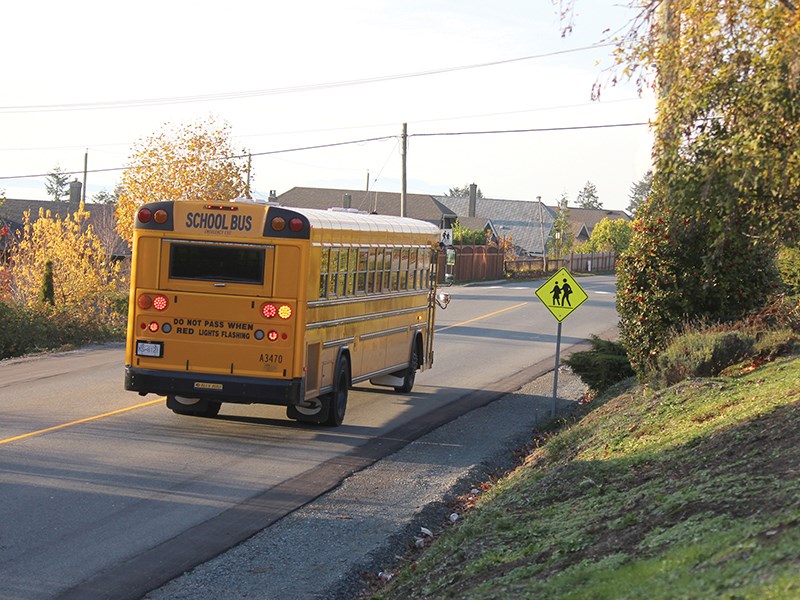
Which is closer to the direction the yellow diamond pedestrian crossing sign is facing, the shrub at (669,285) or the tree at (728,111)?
the tree

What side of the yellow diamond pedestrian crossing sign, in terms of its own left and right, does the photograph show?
front

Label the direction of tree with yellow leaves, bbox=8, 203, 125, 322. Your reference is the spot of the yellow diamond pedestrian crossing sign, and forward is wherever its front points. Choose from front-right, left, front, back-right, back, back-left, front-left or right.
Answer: back-right

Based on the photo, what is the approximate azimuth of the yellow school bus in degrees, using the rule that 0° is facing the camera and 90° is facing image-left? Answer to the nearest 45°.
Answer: approximately 225°

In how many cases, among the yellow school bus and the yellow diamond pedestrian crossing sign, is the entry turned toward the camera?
1

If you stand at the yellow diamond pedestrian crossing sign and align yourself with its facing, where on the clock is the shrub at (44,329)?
The shrub is roughly at 4 o'clock from the yellow diamond pedestrian crossing sign.

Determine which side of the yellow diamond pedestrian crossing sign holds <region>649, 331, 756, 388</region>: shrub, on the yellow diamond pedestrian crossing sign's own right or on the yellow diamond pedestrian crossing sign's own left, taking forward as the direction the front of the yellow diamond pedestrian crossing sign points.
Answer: on the yellow diamond pedestrian crossing sign's own left

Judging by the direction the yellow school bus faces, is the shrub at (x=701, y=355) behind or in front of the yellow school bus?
in front

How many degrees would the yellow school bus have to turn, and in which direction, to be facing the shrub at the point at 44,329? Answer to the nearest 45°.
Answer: approximately 45° to its left
